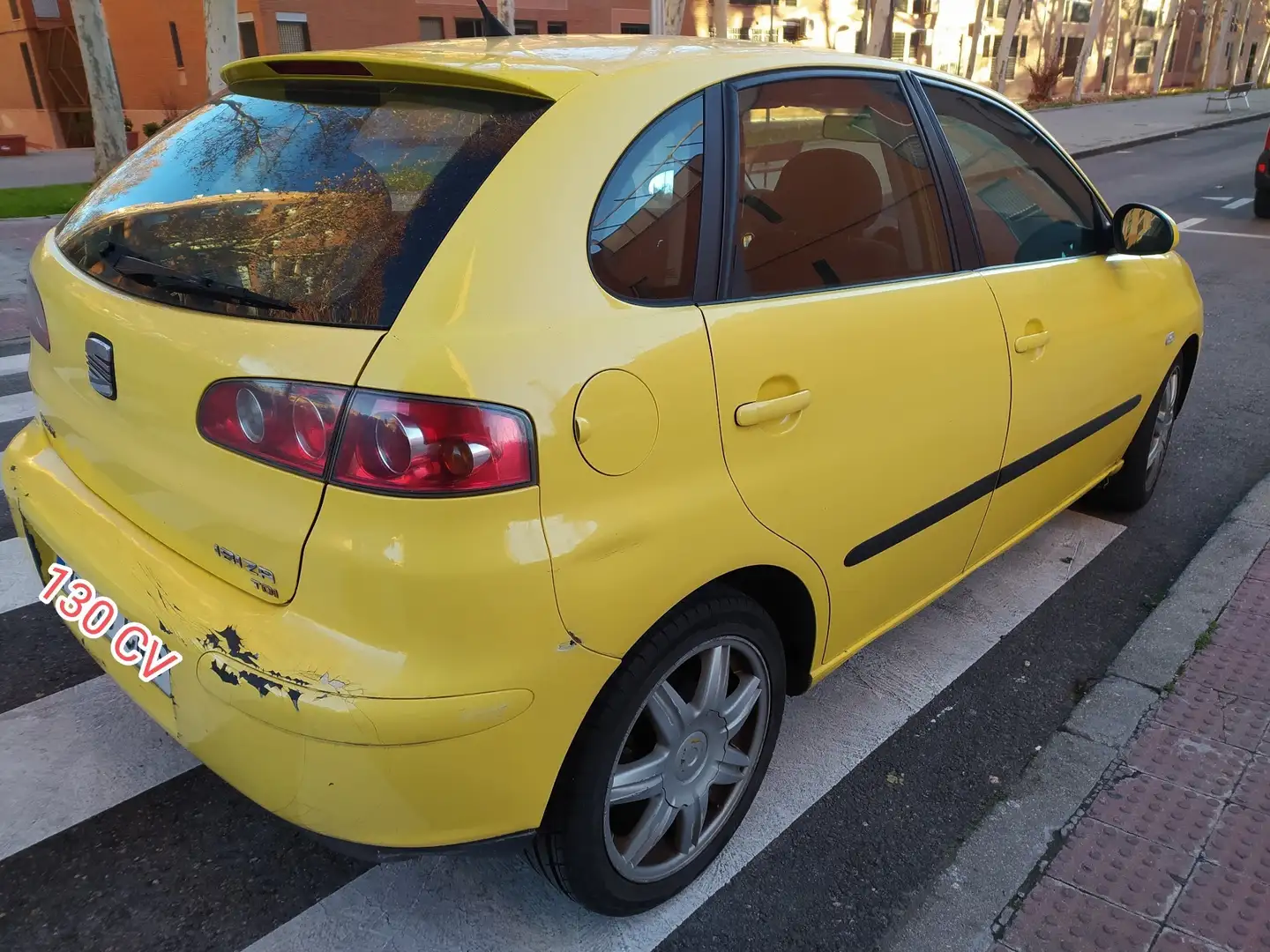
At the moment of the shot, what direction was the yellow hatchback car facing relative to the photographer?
facing away from the viewer and to the right of the viewer

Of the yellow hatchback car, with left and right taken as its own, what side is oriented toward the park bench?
front
